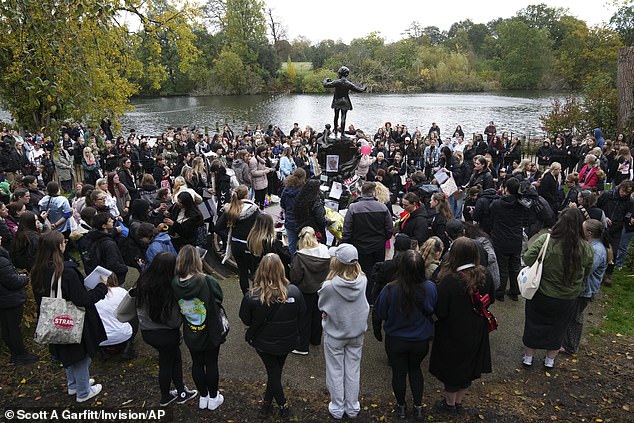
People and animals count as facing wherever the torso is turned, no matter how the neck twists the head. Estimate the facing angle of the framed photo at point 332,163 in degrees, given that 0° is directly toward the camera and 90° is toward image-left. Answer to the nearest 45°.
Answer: approximately 0°

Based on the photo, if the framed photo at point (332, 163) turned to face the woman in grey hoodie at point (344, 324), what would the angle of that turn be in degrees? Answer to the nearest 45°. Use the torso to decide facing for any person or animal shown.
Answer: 0° — it already faces them

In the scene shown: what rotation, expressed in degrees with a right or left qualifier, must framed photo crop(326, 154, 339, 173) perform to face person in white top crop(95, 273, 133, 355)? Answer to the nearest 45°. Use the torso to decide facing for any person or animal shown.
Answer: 0° — it already faces them
